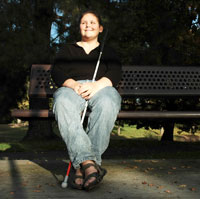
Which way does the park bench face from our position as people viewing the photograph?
facing the viewer

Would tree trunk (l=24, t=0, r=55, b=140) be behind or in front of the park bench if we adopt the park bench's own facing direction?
behind
